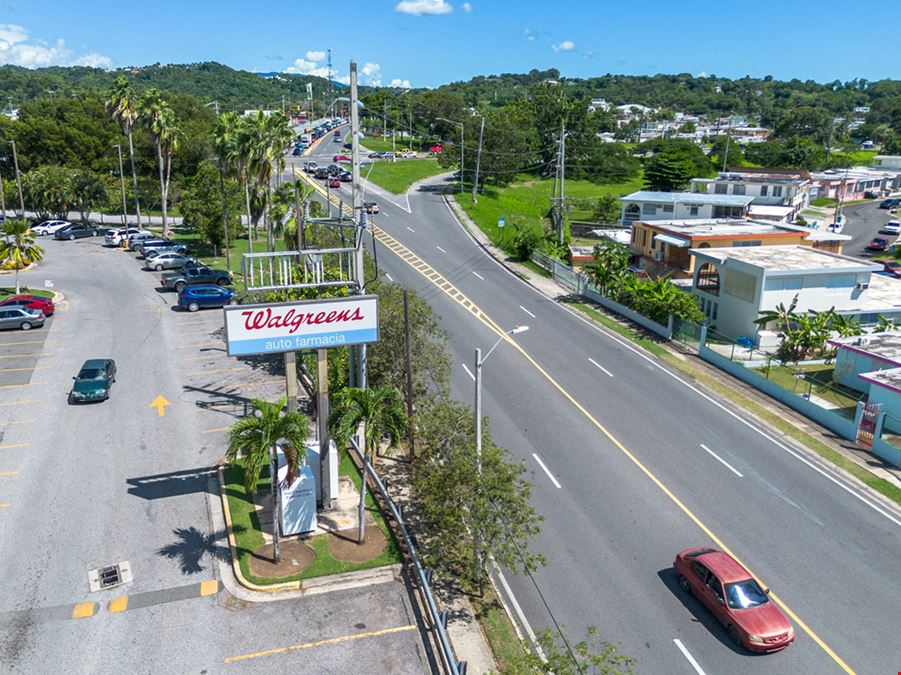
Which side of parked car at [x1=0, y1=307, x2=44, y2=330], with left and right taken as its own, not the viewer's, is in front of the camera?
left

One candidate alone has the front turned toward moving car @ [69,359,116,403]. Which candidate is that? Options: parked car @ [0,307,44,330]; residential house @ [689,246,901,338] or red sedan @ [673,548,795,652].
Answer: the residential house

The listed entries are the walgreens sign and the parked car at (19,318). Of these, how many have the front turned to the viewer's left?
1

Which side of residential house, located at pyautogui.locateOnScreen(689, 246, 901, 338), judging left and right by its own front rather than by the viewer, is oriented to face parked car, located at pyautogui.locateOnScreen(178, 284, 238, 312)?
front

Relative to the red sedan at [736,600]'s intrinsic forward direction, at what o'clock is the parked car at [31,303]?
The parked car is roughly at 5 o'clock from the red sedan.

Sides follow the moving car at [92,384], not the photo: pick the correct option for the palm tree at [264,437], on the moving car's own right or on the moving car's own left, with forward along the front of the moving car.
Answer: on the moving car's own left

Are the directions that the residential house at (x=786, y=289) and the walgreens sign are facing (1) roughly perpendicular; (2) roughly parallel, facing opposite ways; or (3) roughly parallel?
roughly perpendicular

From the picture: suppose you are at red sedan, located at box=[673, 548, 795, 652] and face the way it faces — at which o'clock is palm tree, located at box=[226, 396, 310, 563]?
The palm tree is roughly at 4 o'clock from the red sedan.

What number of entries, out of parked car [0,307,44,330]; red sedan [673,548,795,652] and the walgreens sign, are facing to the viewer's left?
1
